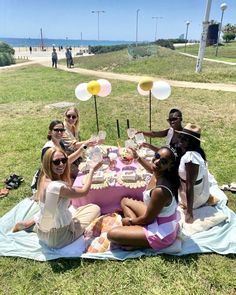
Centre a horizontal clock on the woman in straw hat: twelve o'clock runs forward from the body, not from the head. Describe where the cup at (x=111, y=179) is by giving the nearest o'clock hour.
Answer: The cup is roughly at 12 o'clock from the woman in straw hat.

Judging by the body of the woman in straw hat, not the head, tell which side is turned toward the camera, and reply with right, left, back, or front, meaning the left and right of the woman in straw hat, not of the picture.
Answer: left

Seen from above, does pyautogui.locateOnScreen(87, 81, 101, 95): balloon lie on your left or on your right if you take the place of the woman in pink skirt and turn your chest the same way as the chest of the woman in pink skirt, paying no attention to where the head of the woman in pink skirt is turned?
on your right

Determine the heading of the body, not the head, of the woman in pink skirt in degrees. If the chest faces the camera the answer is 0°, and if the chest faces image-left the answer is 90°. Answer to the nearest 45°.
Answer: approximately 90°

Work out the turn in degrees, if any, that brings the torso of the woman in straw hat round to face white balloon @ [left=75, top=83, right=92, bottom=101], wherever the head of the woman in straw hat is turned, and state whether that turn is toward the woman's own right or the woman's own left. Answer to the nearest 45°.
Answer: approximately 45° to the woman's own right

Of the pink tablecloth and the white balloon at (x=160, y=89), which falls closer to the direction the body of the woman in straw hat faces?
the pink tablecloth

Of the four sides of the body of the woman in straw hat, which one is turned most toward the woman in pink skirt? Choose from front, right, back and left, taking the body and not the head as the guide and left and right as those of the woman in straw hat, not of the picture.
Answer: left
